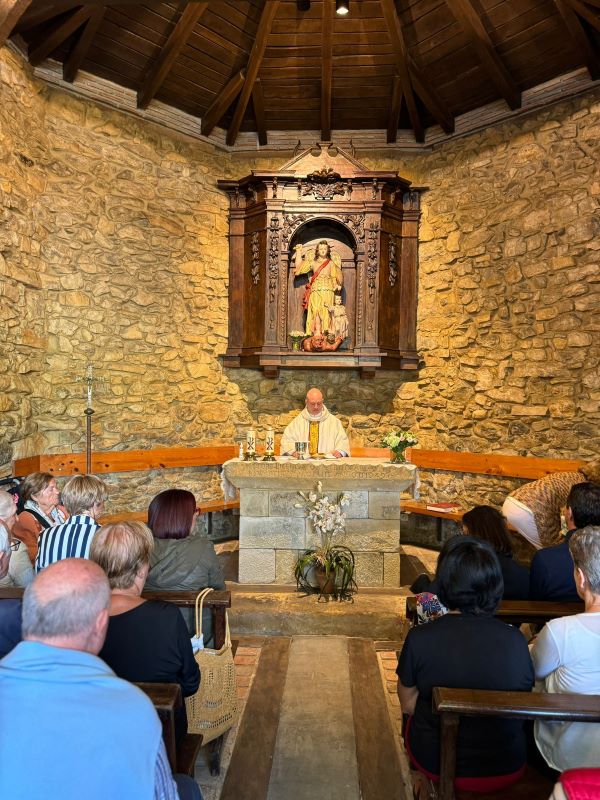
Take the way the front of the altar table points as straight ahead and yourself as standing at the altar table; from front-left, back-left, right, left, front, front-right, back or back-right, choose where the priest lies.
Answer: back

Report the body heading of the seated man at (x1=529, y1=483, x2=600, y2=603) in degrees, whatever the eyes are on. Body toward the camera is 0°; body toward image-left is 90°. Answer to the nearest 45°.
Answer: approximately 180°

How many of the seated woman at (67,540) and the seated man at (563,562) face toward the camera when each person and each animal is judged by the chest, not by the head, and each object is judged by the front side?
0

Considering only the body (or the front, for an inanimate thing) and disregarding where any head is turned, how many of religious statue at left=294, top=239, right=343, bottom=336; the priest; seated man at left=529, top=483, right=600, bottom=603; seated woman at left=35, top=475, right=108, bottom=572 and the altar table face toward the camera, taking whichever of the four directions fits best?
3

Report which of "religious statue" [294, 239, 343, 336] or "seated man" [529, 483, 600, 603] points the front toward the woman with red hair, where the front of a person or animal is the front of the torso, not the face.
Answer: the religious statue

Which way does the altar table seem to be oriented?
toward the camera

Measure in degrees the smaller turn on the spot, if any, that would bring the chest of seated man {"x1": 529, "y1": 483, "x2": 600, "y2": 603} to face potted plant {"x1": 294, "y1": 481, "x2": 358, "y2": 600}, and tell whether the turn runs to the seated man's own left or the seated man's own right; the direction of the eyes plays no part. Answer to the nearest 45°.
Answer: approximately 45° to the seated man's own left

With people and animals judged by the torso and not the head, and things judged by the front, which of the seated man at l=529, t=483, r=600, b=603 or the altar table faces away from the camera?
the seated man

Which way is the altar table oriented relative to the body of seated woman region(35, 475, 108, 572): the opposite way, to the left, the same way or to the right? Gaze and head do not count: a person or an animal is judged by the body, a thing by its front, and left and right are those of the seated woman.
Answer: the opposite way

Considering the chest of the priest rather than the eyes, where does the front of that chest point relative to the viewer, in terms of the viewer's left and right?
facing the viewer

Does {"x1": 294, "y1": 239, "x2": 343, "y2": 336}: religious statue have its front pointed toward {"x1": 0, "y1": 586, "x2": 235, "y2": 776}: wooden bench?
yes

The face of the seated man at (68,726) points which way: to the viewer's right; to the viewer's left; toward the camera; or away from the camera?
away from the camera
